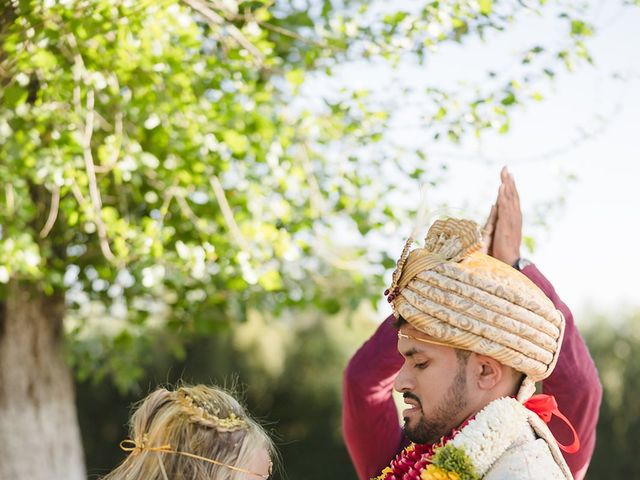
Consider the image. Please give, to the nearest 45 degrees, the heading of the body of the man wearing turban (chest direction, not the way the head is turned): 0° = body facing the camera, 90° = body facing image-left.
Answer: approximately 90°

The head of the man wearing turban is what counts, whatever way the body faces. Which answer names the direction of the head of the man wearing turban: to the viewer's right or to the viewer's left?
to the viewer's left

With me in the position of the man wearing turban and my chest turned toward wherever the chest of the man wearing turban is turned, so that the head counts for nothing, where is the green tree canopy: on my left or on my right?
on my right
